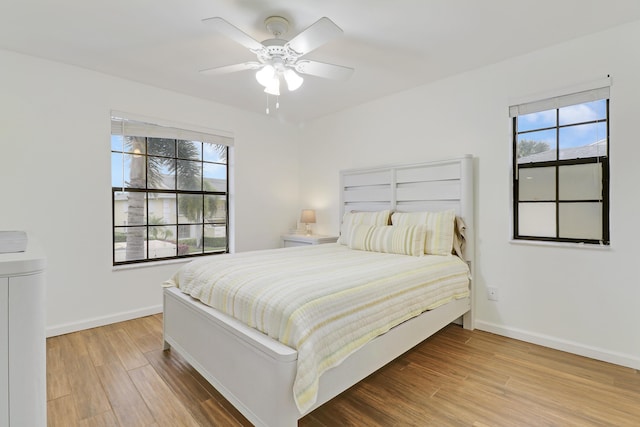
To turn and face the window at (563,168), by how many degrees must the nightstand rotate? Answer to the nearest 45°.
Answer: approximately 90° to its left

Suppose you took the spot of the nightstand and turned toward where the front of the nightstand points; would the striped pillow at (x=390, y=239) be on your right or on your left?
on your left

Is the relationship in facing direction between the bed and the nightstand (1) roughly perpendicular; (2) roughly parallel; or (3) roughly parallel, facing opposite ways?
roughly parallel

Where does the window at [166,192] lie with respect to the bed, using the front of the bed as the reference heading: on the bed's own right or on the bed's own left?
on the bed's own right

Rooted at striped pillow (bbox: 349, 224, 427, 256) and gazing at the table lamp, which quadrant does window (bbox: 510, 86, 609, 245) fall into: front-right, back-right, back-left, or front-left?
back-right

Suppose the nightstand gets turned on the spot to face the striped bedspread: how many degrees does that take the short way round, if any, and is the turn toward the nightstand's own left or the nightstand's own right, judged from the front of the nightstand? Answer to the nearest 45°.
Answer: approximately 45° to the nightstand's own left

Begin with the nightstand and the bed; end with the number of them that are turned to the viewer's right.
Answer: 0

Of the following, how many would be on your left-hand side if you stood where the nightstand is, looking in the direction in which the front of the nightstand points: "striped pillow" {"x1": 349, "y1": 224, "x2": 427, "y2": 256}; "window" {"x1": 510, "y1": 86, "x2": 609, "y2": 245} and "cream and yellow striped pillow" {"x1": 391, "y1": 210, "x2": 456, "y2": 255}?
3

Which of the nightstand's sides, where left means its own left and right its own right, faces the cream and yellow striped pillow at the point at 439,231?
left

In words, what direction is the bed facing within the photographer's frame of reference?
facing the viewer and to the left of the viewer
